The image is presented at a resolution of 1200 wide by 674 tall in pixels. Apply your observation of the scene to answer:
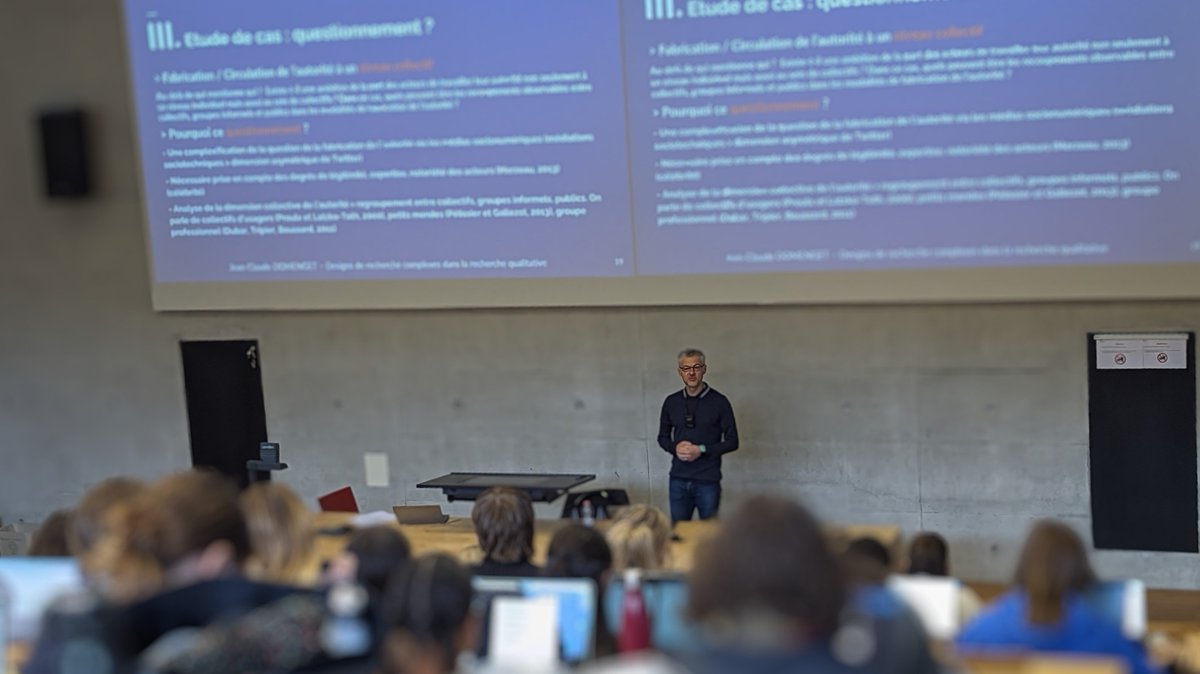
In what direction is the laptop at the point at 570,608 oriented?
toward the camera

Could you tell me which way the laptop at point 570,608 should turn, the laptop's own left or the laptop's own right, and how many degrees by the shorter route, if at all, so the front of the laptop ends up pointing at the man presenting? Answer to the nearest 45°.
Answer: approximately 180°

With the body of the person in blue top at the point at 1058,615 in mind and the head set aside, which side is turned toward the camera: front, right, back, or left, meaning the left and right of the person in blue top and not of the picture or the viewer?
back

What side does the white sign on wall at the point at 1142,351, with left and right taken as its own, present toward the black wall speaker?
right

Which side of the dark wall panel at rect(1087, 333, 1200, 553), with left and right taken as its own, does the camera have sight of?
front

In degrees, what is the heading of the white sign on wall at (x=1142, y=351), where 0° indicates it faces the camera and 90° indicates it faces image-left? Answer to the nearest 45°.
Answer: approximately 0°

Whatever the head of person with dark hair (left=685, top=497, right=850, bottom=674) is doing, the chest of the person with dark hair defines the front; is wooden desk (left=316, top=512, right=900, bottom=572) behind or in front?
in front

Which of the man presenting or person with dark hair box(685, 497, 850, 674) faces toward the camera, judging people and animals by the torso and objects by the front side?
the man presenting

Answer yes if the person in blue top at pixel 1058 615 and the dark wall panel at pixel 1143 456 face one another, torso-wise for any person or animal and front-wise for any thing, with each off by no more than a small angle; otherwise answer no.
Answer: yes

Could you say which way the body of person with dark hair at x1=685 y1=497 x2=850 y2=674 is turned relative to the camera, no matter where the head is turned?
away from the camera

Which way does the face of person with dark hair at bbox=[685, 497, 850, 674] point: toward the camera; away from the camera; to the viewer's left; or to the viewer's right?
away from the camera

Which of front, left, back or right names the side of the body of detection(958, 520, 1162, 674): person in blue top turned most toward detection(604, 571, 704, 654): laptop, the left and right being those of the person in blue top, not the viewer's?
left

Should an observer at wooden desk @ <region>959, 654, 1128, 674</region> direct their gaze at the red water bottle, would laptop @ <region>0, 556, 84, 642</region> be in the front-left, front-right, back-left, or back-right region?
front-left

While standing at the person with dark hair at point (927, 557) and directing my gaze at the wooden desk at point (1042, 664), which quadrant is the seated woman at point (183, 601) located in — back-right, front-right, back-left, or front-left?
front-right

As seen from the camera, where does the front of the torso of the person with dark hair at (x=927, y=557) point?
away from the camera

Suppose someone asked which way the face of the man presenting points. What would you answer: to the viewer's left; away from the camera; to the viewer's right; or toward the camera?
toward the camera

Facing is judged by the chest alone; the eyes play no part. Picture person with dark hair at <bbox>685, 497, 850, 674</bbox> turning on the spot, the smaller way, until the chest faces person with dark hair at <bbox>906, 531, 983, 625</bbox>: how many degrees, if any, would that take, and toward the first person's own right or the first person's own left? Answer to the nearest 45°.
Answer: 0° — they already face them

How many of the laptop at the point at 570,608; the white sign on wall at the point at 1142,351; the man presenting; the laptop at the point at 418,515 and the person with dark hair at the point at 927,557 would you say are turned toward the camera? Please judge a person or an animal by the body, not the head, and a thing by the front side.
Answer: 3

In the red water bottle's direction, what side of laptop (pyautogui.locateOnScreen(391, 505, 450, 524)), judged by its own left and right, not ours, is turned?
back

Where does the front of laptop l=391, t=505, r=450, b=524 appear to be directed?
away from the camera

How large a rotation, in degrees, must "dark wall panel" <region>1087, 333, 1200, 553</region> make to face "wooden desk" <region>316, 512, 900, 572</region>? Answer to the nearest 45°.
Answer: approximately 45° to its right

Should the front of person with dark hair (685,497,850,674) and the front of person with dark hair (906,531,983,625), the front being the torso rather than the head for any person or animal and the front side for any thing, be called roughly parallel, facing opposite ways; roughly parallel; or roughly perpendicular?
roughly parallel

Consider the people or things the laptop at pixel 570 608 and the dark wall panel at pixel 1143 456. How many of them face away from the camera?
0
